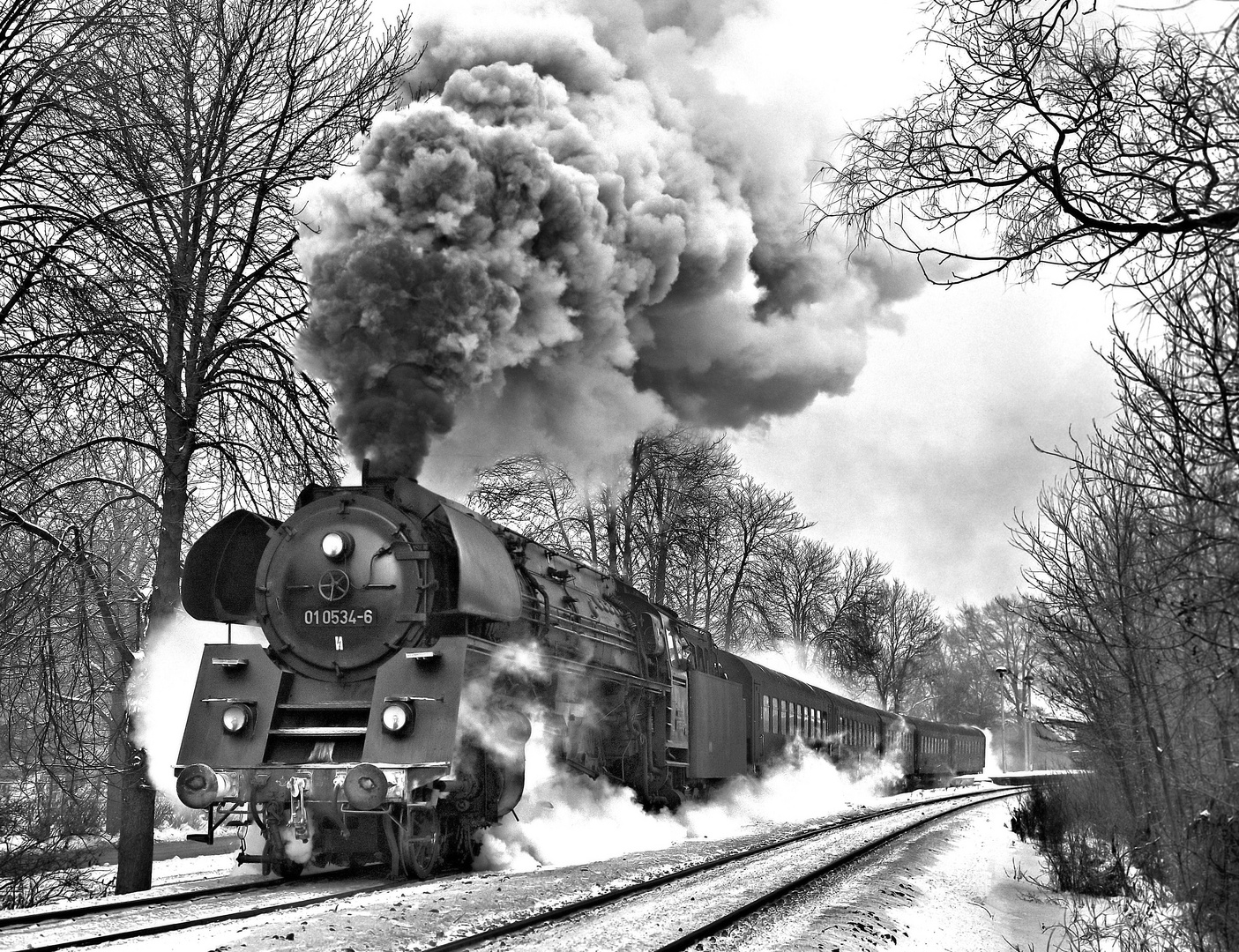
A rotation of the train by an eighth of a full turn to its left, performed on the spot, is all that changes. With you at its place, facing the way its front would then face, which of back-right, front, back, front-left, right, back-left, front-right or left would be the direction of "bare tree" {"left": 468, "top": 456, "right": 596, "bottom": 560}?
back

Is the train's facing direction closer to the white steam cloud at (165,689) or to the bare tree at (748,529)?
the white steam cloud

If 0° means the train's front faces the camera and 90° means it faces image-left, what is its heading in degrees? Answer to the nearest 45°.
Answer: approximately 45°

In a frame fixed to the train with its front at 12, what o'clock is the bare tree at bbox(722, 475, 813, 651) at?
The bare tree is roughly at 5 o'clock from the train.

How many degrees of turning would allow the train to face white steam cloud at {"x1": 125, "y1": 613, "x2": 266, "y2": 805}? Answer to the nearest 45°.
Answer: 0° — it already faces it
